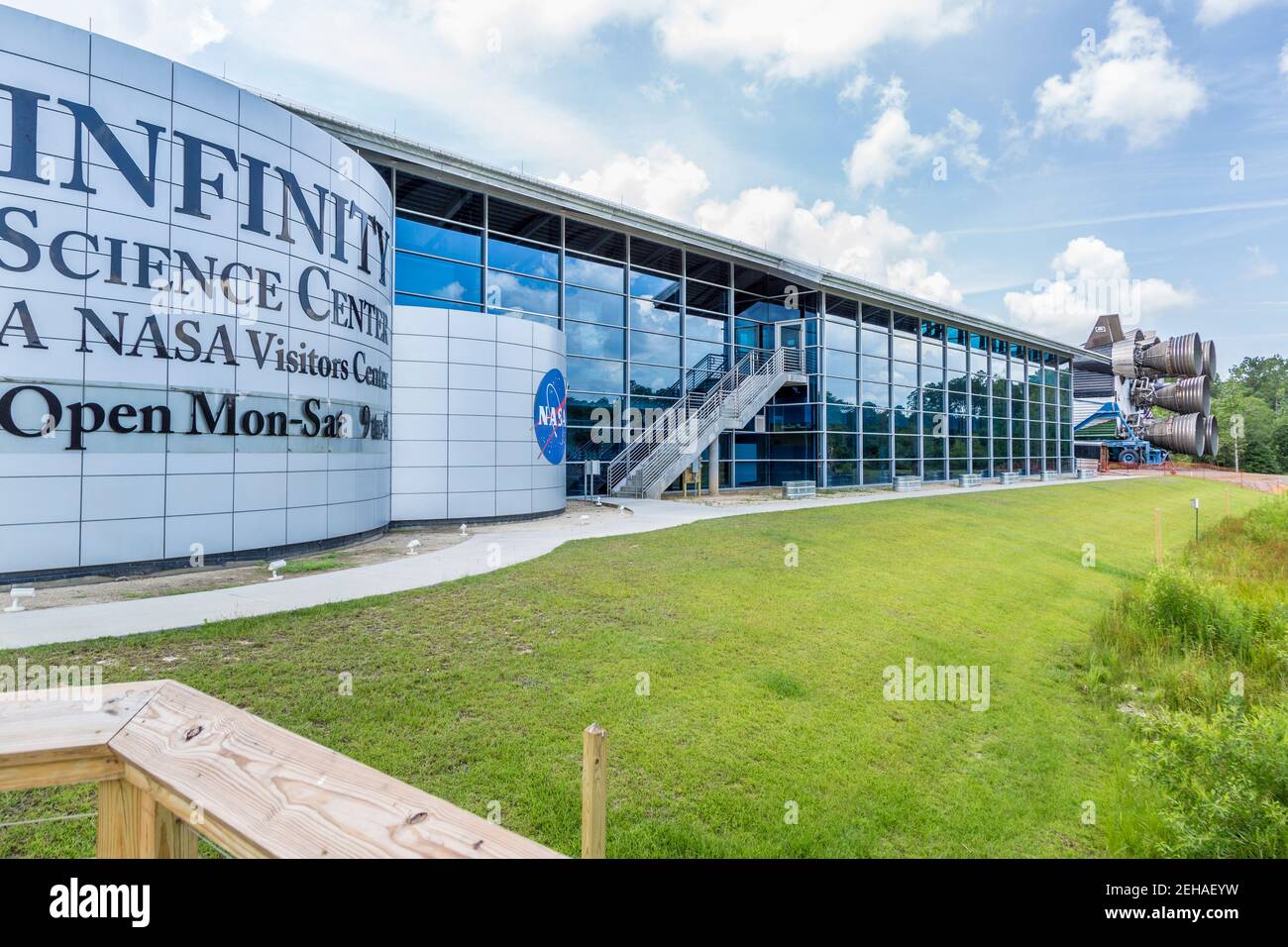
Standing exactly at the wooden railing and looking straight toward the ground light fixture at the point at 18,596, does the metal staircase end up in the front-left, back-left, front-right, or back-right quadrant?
front-right

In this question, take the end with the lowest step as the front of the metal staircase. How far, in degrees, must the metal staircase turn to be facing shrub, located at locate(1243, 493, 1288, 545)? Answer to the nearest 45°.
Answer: approximately 135° to its left

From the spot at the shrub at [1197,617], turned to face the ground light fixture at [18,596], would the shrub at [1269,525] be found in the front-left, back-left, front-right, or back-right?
back-right

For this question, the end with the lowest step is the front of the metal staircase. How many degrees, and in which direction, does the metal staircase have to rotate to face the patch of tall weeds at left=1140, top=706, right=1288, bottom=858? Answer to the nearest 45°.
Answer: approximately 45° to its left

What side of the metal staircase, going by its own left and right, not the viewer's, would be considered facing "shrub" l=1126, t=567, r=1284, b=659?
left

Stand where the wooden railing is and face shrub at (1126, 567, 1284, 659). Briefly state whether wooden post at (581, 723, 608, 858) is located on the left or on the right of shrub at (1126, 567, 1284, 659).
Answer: right

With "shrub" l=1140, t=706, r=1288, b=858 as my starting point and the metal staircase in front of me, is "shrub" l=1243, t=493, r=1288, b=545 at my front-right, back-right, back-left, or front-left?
front-right

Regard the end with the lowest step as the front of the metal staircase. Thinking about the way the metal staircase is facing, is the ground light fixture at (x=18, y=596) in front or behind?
in front
